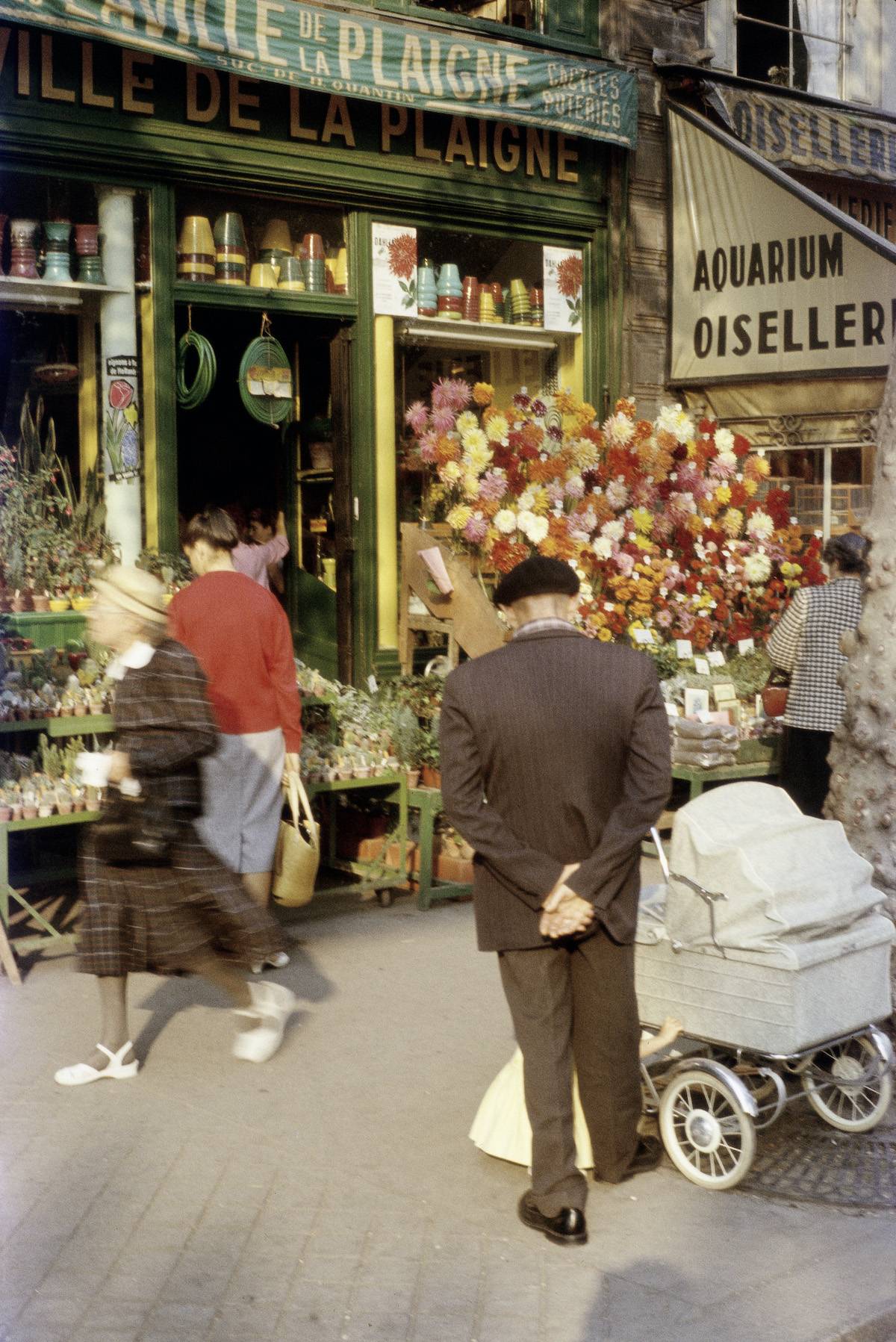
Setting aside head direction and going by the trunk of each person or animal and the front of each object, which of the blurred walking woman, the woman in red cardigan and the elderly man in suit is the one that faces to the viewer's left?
the blurred walking woman

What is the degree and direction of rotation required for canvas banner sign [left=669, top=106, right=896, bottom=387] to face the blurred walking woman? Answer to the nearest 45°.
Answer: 0° — it already faces them

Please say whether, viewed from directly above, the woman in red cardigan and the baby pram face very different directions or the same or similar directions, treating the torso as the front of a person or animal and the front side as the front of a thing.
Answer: very different directions

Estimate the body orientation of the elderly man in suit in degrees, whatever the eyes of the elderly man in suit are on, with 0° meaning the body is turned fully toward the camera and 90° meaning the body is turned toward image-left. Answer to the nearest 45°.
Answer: approximately 180°

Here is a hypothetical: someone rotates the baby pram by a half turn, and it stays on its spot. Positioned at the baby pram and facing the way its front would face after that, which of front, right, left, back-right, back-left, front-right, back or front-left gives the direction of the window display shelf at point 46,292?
front

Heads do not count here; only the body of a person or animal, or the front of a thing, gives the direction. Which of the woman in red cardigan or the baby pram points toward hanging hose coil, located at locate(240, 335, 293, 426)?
the woman in red cardigan

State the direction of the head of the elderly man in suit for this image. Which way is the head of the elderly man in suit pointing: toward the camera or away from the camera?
away from the camera

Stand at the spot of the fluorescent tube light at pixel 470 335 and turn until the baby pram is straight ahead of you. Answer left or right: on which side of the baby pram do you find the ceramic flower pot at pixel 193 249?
right

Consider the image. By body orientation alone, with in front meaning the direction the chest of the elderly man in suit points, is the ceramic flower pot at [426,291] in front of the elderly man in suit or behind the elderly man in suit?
in front

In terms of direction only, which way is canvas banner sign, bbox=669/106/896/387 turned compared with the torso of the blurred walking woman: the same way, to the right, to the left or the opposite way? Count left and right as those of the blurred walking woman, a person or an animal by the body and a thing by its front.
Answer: to the left

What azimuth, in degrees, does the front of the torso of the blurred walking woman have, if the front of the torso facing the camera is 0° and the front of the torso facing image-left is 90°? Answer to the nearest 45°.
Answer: approximately 90°

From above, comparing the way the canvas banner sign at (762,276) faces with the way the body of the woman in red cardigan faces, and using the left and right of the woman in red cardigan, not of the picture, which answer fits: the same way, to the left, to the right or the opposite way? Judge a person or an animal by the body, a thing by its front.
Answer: the opposite way

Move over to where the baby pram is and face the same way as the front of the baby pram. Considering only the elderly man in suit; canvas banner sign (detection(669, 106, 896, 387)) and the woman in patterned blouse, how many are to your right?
1

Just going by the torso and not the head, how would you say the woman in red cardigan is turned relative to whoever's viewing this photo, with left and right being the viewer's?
facing away from the viewer

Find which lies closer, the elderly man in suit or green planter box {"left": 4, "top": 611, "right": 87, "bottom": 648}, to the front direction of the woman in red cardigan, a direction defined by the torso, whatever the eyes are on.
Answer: the green planter box
